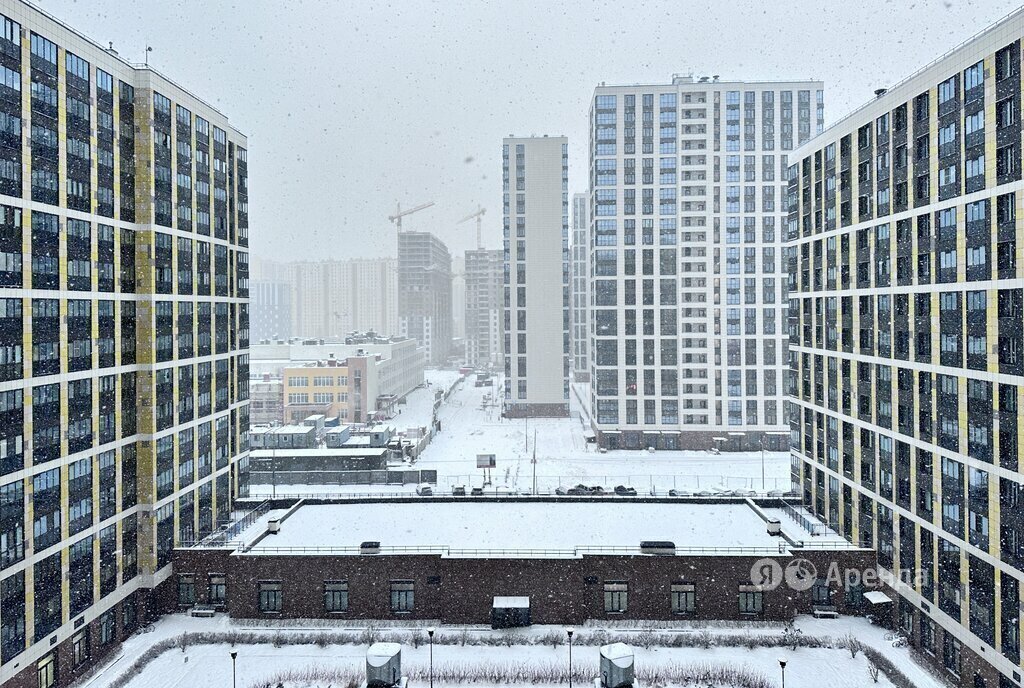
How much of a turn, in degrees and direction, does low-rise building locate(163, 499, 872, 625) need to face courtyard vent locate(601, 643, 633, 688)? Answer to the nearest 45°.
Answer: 0° — it already faces it

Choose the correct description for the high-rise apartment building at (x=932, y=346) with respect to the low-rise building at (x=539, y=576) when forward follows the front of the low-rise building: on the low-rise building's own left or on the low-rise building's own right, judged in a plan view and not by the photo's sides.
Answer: on the low-rise building's own left

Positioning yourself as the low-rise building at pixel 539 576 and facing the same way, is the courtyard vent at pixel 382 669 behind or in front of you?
in front

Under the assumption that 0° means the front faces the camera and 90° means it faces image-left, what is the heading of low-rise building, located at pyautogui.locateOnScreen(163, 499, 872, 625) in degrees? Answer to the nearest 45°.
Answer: approximately 0°

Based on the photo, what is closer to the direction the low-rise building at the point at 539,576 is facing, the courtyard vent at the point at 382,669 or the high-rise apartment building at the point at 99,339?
the courtyard vent

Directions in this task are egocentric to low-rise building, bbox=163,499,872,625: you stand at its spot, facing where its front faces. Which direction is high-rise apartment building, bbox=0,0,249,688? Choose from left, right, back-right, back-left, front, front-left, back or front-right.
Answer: right

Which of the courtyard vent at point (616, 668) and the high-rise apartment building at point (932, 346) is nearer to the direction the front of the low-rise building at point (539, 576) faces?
the courtyard vent
